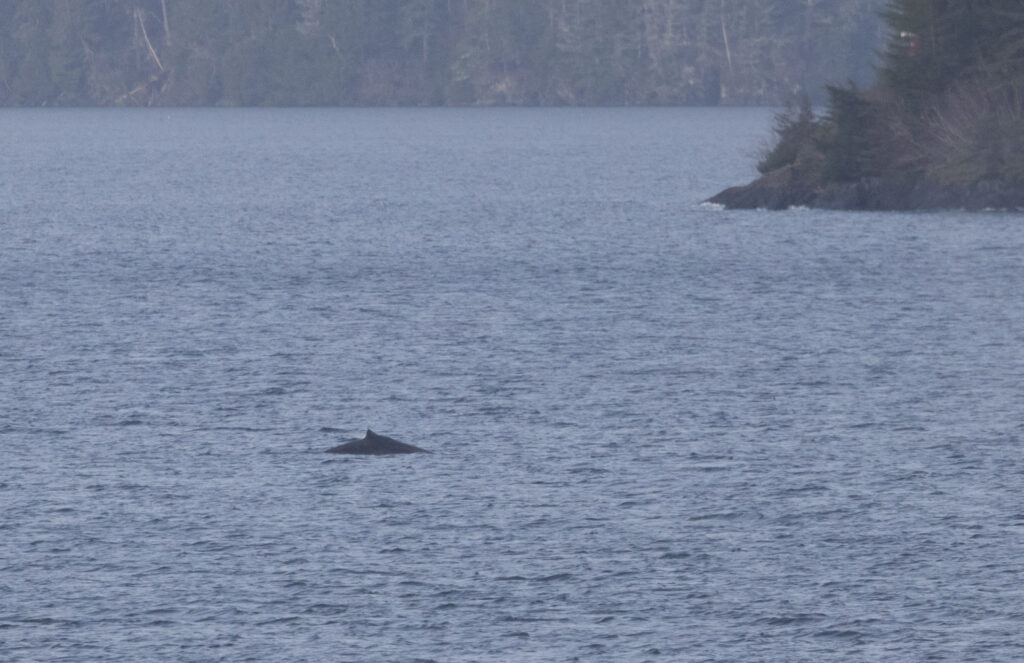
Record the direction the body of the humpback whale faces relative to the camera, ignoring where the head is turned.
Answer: to the viewer's right
